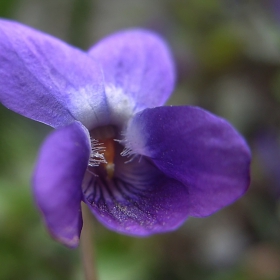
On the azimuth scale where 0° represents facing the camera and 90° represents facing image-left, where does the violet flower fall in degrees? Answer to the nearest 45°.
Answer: approximately 0°
